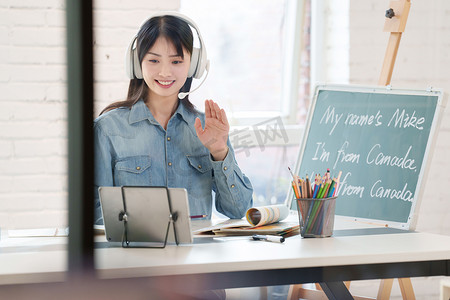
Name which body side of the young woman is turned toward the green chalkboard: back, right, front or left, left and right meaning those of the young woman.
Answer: left

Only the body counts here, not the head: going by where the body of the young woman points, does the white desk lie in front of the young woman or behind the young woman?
in front

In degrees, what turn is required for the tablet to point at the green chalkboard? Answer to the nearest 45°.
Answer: approximately 45° to its right

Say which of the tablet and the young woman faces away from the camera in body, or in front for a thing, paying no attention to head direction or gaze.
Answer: the tablet

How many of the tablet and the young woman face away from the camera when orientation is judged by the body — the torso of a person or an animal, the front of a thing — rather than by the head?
1

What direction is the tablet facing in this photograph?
away from the camera

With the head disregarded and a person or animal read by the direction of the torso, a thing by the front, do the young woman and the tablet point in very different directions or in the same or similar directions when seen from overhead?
very different directions

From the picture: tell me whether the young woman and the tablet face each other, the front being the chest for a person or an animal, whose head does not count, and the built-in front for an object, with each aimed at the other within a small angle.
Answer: yes
